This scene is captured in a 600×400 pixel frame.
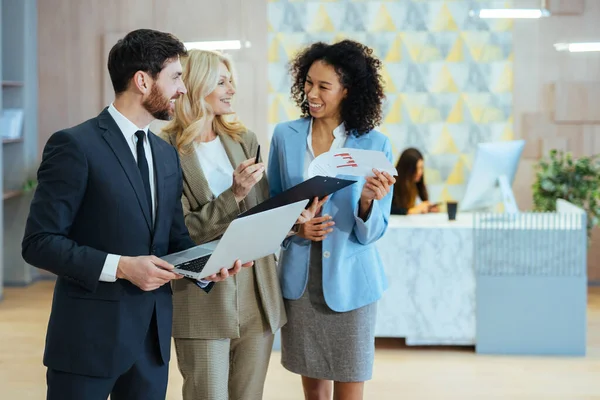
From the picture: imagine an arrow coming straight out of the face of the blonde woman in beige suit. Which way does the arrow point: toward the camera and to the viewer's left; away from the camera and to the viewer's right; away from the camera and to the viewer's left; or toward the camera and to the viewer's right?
toward the camera and to the viewer's right

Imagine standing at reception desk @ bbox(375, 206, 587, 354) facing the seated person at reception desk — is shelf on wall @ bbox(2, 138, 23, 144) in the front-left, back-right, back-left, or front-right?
front-left

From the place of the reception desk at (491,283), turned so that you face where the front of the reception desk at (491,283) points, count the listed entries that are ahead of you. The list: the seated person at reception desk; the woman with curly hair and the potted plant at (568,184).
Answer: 1

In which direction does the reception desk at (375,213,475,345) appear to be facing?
toward the camera

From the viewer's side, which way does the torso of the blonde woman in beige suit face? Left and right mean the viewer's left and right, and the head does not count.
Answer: facing the viewer and to the right of the viewer

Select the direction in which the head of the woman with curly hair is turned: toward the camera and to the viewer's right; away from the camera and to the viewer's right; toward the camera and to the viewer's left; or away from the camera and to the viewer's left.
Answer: toward the camera and to the viewer's left
